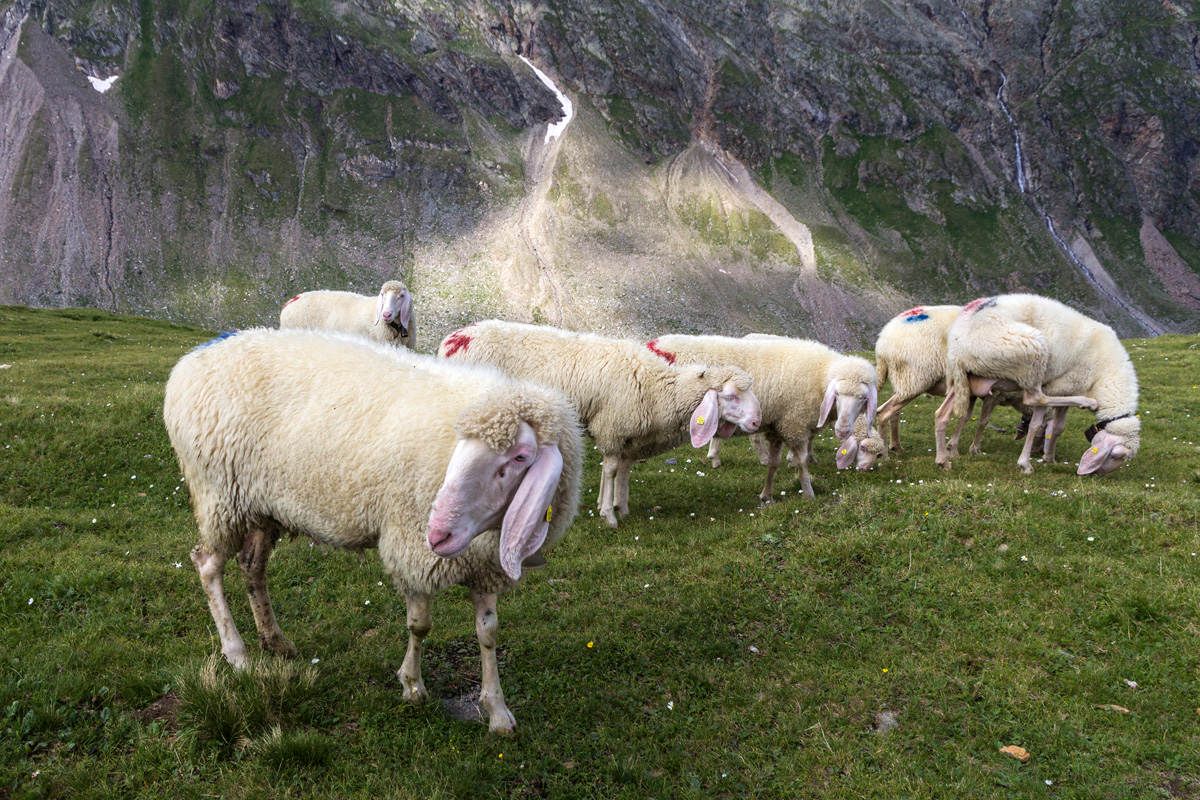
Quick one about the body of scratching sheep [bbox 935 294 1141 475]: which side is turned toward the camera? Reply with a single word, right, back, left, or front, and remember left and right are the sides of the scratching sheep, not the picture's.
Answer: right

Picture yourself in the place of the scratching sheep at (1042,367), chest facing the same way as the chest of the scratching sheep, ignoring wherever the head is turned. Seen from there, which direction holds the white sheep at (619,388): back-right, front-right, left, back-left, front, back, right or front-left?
back-right

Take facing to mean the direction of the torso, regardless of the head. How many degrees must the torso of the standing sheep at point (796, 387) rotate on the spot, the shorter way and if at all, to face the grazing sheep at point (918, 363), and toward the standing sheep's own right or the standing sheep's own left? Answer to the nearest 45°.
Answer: approximately 90° to the standing sheep's own left

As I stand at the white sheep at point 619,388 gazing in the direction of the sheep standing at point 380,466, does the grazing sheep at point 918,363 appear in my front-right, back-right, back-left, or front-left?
back-left

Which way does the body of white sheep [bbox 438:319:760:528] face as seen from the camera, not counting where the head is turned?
to the viewer's right

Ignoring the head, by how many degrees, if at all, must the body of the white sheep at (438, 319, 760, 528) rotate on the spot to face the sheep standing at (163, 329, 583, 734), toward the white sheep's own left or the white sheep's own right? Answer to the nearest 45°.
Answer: approximately 90° to the white sheep's own right

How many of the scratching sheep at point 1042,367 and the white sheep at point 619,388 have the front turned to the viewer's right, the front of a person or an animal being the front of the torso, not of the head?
2

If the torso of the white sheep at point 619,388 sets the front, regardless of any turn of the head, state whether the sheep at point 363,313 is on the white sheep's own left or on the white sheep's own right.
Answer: on the white sheep's own left

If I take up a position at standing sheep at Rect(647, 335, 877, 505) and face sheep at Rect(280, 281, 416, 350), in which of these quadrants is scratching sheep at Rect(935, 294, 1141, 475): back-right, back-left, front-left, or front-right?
back-right

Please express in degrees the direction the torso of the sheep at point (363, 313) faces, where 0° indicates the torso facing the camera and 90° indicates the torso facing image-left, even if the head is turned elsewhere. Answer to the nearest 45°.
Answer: approximately 270°
